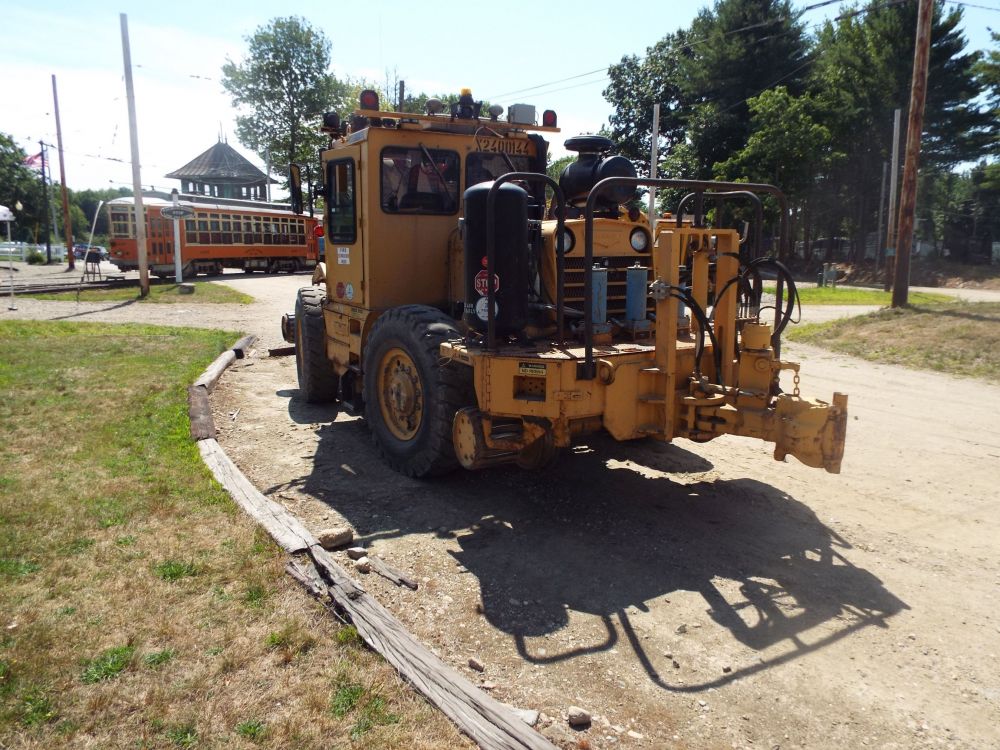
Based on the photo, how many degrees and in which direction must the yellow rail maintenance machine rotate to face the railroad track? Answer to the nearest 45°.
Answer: approximately 180°

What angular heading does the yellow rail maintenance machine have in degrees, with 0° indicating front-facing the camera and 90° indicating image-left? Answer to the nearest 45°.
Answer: approximately 315°

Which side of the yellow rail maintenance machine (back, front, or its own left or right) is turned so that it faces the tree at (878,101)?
left

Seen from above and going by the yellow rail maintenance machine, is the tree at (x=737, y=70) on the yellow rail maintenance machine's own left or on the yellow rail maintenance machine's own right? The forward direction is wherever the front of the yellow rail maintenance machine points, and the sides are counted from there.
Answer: on the yellow rail maintenance machine's own left

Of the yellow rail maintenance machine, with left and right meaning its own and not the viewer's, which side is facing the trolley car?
back

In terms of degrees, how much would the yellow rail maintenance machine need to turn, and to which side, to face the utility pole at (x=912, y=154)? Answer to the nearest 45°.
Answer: approximately 90° to its left

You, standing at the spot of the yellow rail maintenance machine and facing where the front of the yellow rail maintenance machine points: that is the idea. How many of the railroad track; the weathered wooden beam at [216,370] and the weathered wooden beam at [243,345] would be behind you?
3

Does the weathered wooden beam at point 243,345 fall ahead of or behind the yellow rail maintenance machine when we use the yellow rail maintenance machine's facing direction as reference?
behind

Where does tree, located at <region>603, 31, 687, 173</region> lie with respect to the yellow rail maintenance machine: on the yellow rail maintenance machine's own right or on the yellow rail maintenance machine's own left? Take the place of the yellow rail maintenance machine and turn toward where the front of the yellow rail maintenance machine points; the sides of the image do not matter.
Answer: on the yellow rail maintenance machine's own left
